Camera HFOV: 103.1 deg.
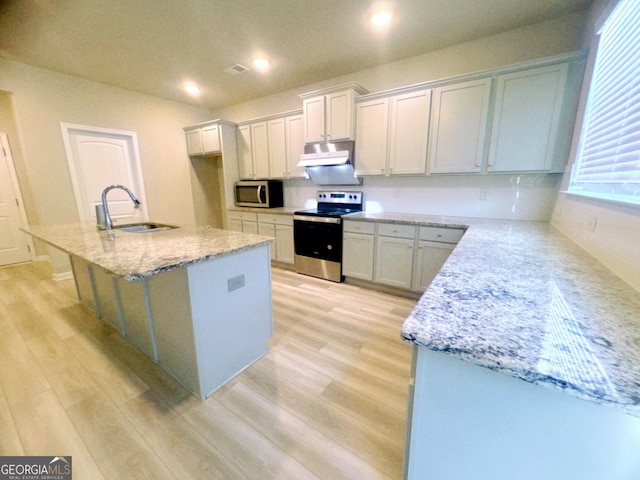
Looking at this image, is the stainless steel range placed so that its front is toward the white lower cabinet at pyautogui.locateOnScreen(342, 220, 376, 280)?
no

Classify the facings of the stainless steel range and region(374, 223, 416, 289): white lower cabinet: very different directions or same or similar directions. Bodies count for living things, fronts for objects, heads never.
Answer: same or similar directions

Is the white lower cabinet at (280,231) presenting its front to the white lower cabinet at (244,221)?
no

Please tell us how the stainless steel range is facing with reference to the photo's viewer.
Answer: facing the viewer and to the left of the viewer

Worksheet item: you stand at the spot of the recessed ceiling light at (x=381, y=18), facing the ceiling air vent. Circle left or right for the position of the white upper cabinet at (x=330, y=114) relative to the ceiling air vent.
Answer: right

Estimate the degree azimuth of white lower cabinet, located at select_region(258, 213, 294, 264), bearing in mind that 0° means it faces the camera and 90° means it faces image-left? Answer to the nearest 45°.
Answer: approximately 45°

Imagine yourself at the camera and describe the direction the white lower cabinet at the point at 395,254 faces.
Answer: facing the viewer

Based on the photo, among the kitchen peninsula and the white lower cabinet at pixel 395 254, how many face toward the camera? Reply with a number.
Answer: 1

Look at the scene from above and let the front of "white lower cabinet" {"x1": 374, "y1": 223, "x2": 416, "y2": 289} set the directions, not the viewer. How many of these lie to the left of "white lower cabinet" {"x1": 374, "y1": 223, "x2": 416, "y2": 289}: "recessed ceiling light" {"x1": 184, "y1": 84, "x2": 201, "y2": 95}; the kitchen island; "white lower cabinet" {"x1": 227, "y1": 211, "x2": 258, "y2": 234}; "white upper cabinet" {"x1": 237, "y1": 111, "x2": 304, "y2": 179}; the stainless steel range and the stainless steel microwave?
0

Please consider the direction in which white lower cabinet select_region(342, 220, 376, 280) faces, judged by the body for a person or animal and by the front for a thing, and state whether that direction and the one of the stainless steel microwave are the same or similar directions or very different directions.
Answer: same or similar directions

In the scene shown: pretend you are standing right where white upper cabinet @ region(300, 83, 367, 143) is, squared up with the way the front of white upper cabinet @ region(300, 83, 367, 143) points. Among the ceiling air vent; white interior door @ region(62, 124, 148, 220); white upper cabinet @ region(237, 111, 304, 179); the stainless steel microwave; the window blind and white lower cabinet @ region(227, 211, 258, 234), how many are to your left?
1

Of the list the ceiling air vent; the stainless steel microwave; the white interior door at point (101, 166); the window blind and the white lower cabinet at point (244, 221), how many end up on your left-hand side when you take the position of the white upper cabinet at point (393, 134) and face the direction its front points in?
1

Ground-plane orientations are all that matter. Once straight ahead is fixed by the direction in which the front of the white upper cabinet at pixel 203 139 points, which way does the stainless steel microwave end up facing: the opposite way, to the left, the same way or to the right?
the same way

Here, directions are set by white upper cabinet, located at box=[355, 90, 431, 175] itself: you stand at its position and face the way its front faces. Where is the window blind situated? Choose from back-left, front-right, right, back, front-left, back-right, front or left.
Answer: left

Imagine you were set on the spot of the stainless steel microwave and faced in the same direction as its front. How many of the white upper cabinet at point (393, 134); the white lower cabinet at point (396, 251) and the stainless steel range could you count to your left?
3

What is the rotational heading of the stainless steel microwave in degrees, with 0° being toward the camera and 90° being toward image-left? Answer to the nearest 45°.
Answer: approximately 45°

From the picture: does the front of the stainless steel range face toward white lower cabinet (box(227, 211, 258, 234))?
no

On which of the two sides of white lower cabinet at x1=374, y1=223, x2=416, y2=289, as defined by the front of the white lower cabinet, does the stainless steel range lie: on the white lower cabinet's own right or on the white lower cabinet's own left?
on the white lower cabinet's own right

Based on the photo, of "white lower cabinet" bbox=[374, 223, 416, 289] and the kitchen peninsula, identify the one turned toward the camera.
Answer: the white lower cabinet
